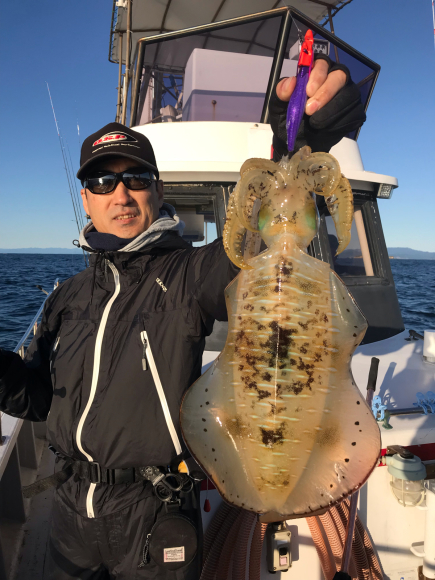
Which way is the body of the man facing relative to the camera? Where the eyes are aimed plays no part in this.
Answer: toward the camera
